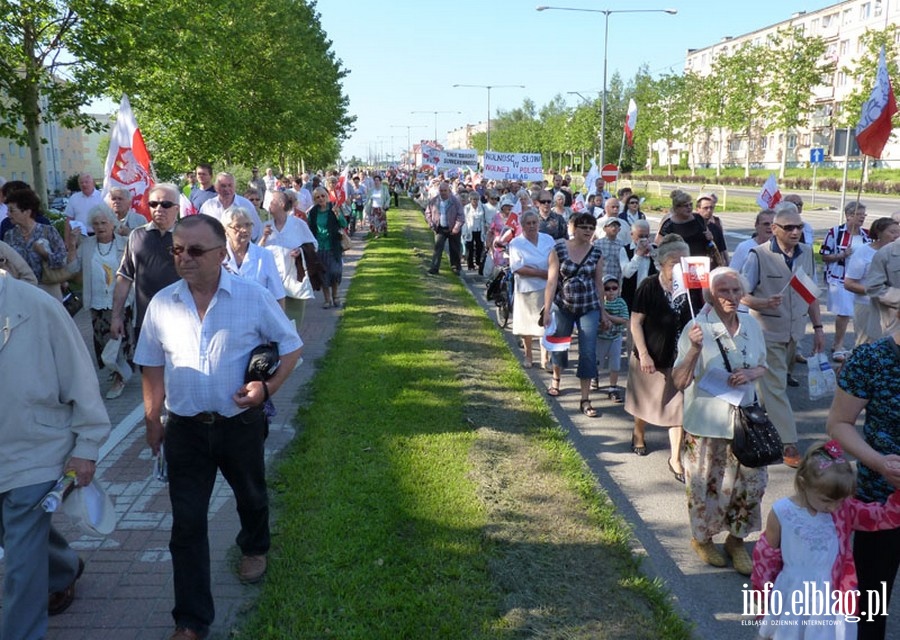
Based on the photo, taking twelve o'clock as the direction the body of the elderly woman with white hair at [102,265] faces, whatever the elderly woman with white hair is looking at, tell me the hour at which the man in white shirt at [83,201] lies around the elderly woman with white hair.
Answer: The man in white shirt is roughly at 6 o'clock from the elderly woman with white hair.

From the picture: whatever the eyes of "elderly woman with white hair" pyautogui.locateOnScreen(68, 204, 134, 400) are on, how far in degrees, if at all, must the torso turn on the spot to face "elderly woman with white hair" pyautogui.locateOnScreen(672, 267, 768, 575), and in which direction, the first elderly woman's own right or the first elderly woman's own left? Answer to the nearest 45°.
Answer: approximately 45° to the first elderly woman's own left

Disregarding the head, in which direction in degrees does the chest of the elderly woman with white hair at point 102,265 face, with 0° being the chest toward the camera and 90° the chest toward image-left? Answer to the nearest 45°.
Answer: approximately 0°

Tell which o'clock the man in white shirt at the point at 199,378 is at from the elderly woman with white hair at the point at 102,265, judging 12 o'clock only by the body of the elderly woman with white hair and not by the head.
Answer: The man in white shirt is roughly at 12 o'clock from the elderly woman with white hair.

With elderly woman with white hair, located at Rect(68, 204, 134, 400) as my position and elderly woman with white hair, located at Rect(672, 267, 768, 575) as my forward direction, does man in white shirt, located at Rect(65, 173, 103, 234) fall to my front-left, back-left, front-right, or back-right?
back-left
